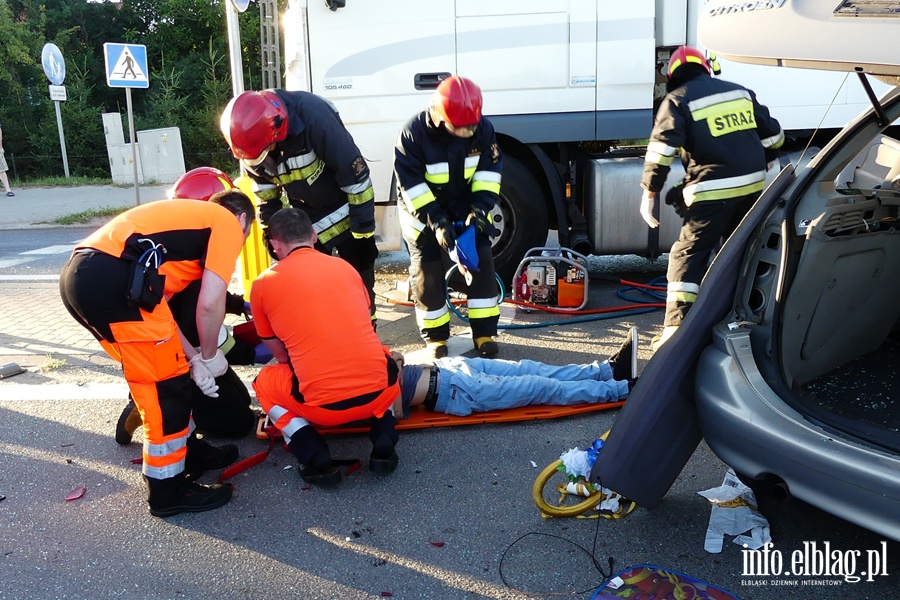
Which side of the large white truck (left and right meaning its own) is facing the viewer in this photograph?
left

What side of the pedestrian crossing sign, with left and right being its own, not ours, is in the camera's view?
front

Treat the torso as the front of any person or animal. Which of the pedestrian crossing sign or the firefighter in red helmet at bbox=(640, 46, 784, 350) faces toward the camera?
the pedestrian crossing sign

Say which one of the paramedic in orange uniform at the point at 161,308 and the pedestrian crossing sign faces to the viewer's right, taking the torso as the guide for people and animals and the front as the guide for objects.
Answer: the paramedic in orange uniform

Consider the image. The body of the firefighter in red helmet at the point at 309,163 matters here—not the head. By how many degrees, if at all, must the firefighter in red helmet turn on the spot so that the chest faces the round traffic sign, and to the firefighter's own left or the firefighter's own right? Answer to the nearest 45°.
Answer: approximately 135° to the firefighter's own right

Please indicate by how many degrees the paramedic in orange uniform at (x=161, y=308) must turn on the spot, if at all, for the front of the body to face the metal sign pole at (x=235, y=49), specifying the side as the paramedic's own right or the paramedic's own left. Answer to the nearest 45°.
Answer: approximately 90° to the paramedic's own left

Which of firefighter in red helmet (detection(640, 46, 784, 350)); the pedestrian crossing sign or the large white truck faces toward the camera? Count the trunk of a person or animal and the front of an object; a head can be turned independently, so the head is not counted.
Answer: the pedestrian crossing sign

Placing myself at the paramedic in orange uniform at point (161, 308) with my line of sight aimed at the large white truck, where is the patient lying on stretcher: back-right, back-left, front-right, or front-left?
front-right

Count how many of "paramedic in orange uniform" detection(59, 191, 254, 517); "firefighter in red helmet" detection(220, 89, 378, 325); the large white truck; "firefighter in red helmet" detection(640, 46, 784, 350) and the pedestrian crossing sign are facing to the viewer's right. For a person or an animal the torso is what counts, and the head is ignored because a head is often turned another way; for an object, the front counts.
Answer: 1

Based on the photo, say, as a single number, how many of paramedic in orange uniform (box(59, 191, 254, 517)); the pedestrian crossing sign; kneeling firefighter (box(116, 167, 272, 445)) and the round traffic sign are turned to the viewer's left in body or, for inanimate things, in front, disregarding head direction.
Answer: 0
